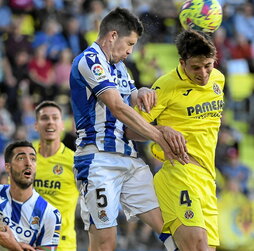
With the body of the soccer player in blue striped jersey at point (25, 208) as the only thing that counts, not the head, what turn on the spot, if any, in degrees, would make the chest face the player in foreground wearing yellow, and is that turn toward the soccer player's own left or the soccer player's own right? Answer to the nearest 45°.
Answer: approximately 45° to the soccer player's own left

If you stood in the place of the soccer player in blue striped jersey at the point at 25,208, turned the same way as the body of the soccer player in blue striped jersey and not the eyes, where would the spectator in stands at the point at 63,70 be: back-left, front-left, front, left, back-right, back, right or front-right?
back

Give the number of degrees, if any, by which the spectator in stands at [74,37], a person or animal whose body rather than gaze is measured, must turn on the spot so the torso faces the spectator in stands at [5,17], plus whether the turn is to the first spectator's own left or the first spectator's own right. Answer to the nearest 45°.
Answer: approximately 90° to the first spectator's own right

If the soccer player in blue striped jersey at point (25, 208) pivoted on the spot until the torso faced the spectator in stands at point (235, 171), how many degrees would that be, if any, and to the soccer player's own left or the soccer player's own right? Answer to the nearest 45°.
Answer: approximately 135° to the soccer player's own left

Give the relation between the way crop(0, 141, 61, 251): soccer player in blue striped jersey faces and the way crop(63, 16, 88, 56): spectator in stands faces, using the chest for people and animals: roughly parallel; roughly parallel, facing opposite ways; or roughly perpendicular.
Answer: roughly parallel

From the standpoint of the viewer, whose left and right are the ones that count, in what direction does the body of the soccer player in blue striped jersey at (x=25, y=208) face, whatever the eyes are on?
facing the viewer

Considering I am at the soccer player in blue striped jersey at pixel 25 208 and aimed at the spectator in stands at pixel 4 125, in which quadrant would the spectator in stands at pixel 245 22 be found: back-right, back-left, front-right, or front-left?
front-right

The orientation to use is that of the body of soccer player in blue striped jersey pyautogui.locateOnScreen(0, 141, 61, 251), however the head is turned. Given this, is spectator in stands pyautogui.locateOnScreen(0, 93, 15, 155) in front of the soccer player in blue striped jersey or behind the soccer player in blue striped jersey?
behind

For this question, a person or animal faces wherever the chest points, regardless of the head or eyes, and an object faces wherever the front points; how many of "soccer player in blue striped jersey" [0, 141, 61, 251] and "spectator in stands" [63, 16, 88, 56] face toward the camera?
2

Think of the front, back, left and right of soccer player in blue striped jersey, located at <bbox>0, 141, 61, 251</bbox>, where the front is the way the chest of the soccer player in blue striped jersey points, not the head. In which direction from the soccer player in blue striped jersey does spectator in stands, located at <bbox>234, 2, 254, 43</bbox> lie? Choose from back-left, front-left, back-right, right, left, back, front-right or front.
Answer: back-left

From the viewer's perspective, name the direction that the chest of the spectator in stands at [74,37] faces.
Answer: toward the camera

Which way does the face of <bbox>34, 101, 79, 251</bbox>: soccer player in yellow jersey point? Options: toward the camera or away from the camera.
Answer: toward the camera
